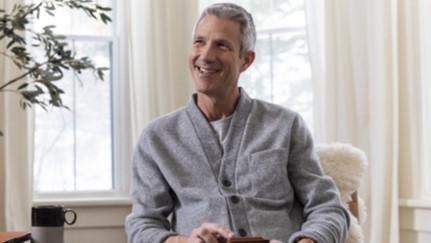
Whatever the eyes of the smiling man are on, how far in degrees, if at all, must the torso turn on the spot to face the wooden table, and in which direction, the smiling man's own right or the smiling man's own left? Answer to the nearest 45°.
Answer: approximately 90° to the smiling man's own right

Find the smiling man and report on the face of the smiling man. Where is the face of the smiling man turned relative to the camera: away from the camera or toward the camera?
toward the camera

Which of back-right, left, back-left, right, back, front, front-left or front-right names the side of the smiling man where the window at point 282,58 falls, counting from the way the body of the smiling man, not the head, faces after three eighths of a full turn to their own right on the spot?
front-right

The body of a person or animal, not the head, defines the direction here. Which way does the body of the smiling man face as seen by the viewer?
toward the camera

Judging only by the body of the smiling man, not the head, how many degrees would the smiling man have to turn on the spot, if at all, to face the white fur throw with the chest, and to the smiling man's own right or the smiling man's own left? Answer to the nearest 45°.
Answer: approximately 135° to the smiling man's own left

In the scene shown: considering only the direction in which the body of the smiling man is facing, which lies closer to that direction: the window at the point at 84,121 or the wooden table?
the wooden table

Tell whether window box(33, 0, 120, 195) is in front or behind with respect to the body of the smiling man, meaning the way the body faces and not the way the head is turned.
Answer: behind

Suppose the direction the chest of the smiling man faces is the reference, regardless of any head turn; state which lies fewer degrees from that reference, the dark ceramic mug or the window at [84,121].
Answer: the dark ceramic mug

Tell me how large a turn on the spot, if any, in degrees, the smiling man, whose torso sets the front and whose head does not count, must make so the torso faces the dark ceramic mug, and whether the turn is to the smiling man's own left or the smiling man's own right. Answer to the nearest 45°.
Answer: approximately 45° to the smiling man's own right

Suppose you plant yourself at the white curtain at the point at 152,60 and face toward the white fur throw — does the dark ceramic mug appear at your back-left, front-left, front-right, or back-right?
front-right
